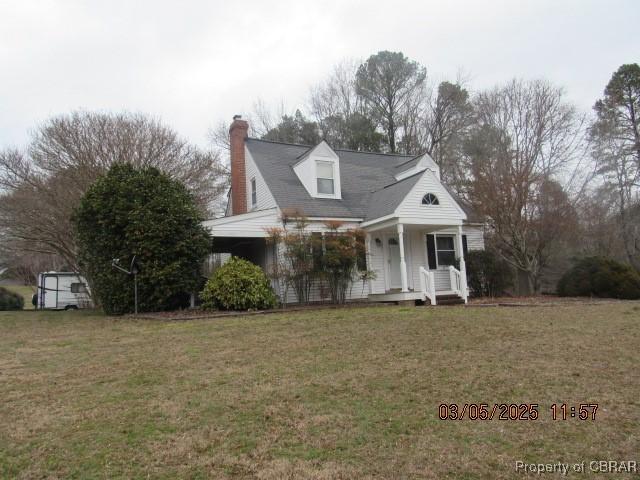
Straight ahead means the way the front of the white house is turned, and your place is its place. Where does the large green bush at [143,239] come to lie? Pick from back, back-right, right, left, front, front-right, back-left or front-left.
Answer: right

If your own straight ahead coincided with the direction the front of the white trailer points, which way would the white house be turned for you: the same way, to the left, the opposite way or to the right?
to the right

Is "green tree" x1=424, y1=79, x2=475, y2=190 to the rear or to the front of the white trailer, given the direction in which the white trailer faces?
to the front

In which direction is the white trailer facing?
to the viewer's right

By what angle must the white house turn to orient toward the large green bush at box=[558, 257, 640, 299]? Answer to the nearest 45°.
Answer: approximately 45° to its left

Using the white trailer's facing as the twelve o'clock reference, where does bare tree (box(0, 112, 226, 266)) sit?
The bare tree is roughly at 3 o'clock from the white trailer.

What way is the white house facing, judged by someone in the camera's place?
facing the viewer and to the right of the viewer

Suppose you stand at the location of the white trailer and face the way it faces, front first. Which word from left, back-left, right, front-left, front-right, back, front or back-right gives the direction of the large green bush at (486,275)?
front-right

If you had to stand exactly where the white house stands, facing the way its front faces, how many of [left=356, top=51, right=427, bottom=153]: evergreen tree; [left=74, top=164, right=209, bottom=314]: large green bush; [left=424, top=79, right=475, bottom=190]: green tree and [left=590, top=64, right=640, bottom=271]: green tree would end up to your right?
1

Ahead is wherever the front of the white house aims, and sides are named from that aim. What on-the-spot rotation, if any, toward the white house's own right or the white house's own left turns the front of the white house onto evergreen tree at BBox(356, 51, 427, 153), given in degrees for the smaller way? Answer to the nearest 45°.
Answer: approximately 135° to the white house's own left

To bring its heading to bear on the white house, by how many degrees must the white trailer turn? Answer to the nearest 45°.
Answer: approximately 45° to its right

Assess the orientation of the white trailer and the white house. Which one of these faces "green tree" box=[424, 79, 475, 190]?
the white trailer
